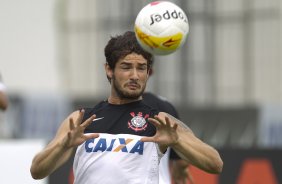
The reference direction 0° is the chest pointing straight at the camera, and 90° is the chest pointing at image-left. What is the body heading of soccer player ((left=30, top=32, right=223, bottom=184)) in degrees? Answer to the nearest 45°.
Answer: approximately 0°
